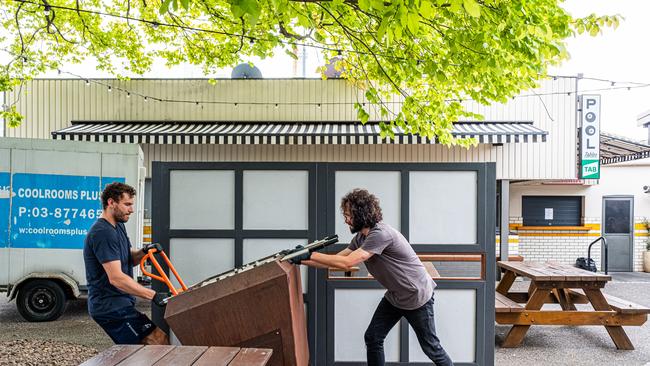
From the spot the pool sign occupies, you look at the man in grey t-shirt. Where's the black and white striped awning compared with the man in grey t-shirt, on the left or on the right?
right

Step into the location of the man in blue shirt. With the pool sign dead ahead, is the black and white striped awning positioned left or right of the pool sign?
left

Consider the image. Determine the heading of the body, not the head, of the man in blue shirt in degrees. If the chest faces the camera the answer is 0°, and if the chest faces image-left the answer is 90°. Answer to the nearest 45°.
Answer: approximately 270°

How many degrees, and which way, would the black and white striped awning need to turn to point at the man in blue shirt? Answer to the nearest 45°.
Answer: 0° — it already faces them

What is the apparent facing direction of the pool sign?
toward the camera

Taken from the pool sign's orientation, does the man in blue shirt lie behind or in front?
in front

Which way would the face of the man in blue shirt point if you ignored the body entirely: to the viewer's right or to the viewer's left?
to the viewer's right

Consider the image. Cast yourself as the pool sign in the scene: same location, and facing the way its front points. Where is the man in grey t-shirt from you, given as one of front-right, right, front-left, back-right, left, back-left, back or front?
front

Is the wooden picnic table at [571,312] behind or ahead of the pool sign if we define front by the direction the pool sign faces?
ahead

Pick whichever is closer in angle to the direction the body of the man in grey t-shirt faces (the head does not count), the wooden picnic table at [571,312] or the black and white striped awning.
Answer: the black and white striped awning

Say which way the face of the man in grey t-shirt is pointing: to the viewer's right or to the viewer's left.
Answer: to the viewer's left

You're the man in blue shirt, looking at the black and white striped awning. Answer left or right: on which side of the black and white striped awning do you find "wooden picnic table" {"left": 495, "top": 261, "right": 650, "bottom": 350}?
right

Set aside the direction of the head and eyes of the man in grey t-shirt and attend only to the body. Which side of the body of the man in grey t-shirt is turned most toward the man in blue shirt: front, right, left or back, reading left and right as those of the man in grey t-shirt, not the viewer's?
front

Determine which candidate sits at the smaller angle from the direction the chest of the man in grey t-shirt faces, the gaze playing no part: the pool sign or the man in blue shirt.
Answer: the man in blue shirt

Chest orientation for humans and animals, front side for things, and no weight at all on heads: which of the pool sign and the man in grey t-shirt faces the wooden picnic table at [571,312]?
the pool sign

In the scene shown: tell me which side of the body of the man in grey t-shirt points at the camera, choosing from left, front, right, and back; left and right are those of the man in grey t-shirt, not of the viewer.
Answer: left
